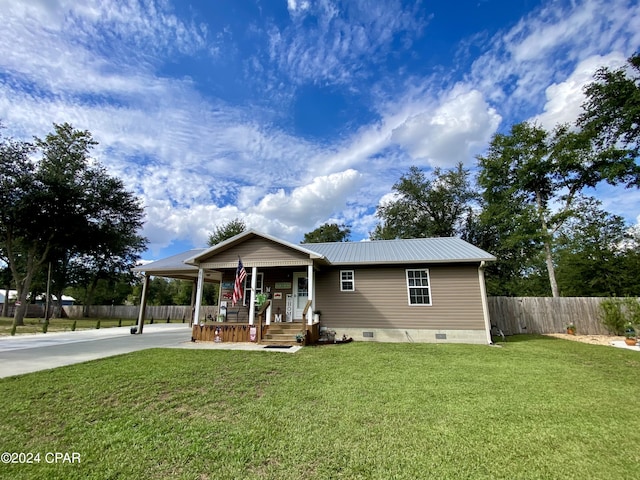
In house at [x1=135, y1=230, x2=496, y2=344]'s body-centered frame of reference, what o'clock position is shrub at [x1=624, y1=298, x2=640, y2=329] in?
The shrub is roughly at 9 o'clock from the house.

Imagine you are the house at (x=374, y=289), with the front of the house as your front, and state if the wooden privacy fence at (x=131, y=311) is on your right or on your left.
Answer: on your right

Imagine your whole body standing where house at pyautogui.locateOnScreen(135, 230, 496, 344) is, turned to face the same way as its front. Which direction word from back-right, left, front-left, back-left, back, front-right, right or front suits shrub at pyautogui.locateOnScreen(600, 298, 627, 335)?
left

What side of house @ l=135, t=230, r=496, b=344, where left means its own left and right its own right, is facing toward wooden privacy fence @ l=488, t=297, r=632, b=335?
left

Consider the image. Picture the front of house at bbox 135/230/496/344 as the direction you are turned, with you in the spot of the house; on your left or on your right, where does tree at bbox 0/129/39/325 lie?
on your right

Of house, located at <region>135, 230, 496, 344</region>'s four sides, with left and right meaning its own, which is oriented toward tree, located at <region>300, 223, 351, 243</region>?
back

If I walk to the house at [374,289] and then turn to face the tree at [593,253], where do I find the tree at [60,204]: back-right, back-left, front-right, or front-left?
back-left

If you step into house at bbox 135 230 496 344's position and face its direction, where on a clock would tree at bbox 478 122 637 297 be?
The tree is roughly at 8 o'clock from the house.

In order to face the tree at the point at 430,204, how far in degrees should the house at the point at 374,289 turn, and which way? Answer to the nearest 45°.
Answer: approximately 135° to its left

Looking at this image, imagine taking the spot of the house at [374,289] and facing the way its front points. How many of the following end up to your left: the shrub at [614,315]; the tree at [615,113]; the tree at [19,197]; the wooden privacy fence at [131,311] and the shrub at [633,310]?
3

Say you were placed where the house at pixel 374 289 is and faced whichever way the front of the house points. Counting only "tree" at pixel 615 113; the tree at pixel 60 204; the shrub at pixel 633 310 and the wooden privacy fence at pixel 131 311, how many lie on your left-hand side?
2

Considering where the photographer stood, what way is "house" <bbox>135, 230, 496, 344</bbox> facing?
facing the viewer

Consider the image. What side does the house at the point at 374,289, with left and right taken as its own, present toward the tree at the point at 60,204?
right

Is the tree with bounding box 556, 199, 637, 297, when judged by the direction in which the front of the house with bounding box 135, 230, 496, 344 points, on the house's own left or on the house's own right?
on the house's own left
